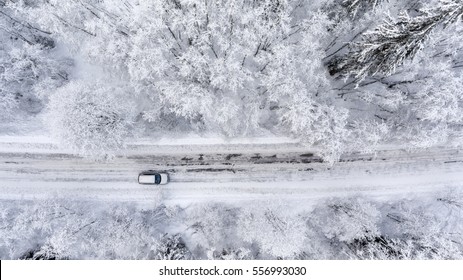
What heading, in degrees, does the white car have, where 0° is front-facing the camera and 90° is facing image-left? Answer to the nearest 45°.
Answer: approximately 270°

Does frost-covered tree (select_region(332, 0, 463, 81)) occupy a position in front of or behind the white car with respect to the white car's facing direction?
in front
